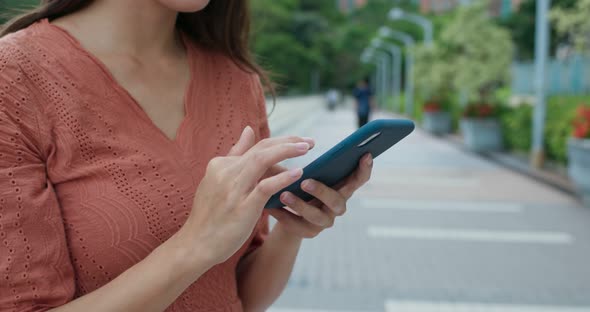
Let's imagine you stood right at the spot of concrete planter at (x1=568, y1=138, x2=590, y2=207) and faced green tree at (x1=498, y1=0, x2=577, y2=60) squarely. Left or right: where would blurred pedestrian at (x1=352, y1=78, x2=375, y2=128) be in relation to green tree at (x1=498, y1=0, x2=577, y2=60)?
left

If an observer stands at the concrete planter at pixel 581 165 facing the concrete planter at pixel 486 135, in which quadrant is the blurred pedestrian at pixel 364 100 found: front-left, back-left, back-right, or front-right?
front-left

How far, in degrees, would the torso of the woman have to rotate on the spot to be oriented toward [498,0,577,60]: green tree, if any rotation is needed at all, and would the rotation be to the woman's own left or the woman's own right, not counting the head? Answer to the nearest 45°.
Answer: approximately 90° to the woman's own left

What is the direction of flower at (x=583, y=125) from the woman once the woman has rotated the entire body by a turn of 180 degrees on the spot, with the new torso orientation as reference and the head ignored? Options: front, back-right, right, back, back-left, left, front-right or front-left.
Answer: right

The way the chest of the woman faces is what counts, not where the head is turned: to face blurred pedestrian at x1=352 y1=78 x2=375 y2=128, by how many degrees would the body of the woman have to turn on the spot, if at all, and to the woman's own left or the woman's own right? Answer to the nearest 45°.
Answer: approximately 135° to the woman's own left

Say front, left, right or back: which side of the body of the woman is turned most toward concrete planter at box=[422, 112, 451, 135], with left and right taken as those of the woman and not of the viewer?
left

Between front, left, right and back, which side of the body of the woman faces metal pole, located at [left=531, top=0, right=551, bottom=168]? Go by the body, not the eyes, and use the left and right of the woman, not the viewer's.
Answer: left

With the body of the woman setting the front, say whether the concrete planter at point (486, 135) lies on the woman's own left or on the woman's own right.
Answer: on the woman's own left

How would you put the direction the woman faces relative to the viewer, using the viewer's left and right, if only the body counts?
facing the viewer and to the right of the viewer

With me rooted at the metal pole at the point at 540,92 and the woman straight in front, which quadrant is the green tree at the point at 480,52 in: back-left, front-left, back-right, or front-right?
back-right

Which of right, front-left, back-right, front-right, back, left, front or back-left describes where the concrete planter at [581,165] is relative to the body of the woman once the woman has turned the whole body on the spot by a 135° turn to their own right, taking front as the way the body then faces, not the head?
back-right
